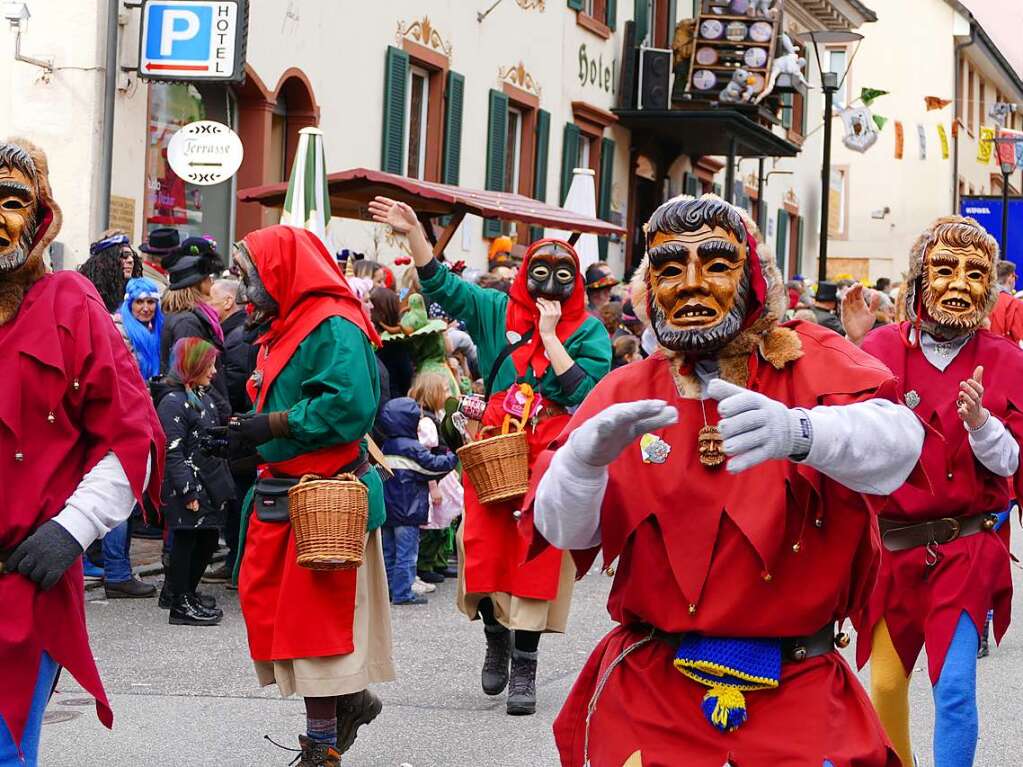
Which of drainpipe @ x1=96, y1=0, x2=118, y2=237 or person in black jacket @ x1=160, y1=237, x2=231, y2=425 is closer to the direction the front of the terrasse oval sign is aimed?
the person in black jacket

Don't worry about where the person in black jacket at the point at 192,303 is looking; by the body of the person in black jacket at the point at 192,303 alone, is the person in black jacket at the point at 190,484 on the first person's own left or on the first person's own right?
on the first person's own right

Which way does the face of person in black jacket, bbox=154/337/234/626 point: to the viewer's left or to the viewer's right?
to the viewer's right

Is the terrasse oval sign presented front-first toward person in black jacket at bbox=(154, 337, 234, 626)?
yes

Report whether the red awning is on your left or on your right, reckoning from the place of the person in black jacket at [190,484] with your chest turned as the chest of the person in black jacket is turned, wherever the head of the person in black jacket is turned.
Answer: on your left

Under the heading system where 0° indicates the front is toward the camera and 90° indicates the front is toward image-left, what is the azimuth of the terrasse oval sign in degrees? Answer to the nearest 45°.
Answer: approximately 0°

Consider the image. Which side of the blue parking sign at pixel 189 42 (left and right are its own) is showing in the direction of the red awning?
back
